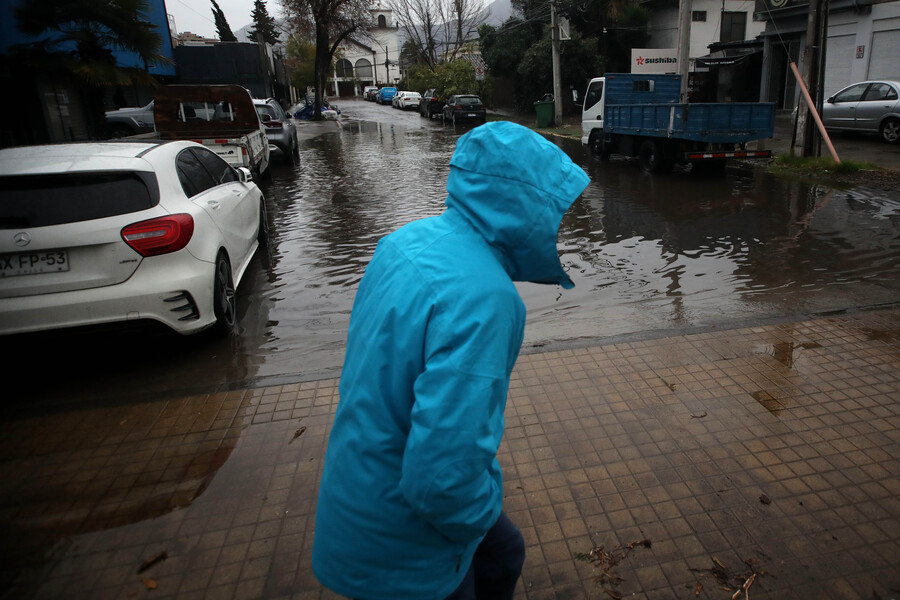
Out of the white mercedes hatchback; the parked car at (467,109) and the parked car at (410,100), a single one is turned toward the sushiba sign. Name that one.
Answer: the white mercedes hatchback

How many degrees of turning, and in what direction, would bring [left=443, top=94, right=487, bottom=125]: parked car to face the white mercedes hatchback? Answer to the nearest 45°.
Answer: approximately 135° to its left

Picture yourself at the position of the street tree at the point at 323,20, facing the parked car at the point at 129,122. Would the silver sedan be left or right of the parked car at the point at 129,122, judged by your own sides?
left

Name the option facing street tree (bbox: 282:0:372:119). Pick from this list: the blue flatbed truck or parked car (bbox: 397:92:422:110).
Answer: the blue flatbed truck

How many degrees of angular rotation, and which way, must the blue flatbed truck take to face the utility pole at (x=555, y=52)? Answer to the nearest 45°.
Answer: approximately 45° to its right

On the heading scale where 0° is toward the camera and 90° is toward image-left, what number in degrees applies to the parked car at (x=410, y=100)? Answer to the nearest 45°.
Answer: approximately 135°

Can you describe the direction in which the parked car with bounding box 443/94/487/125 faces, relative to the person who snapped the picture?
facing away from the viewer and to the left of the viewer

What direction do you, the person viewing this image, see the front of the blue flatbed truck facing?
facing away from the viewer and to the left of the viewer

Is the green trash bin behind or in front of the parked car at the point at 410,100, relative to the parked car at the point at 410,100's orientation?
behind

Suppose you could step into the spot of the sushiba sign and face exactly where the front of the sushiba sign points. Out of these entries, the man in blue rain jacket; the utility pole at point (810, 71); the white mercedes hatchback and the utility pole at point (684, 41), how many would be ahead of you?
4
